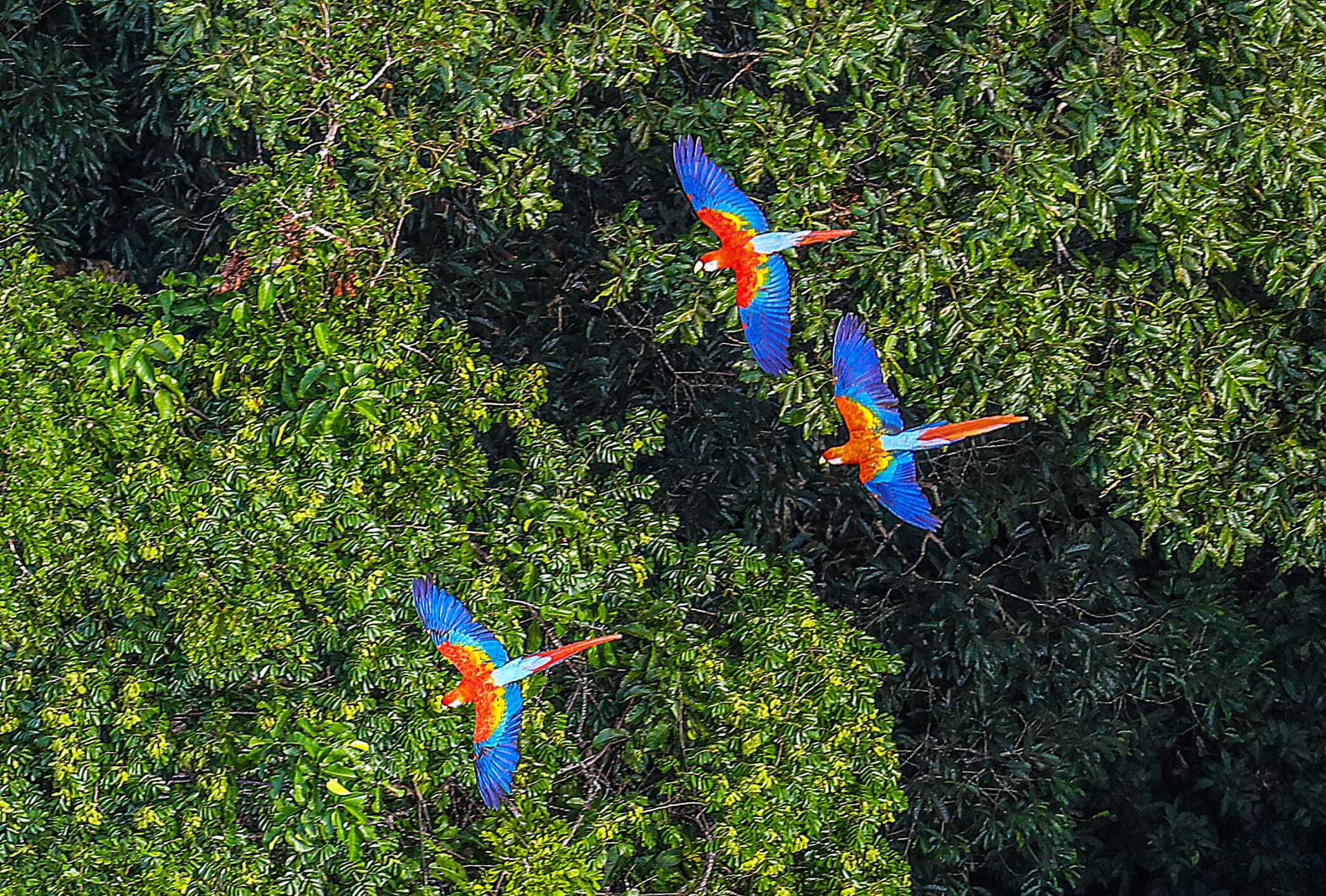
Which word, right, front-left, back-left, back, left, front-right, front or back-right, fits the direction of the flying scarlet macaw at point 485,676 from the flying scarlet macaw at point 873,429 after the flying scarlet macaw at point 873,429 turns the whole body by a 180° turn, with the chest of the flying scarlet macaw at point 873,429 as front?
back-right

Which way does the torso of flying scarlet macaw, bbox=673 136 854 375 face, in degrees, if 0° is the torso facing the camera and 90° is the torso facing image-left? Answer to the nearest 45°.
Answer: approximately 90°

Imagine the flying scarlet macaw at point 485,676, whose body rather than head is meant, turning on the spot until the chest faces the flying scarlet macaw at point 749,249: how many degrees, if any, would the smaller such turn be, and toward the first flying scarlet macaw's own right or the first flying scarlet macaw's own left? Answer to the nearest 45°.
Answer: approximately 135° to the first flying scarlet macaw's own right

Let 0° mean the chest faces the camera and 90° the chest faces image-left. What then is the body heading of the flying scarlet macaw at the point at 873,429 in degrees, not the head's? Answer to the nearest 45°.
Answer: approximately 90°

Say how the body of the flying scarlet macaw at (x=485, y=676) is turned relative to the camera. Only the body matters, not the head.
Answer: to the viewer's left

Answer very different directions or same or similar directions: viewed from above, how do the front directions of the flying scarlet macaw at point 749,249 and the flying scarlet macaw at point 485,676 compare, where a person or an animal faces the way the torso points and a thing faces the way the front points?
same or similar directions

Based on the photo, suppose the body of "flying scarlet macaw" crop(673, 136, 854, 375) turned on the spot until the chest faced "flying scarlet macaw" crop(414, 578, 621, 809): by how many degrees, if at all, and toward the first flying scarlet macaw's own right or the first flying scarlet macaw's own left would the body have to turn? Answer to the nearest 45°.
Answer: approximately 45° to the first flying scarlet macaw's own left

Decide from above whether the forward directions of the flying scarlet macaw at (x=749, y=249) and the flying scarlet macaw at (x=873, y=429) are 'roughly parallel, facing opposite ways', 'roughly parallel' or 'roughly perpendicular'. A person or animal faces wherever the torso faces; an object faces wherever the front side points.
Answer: roughly parallel
